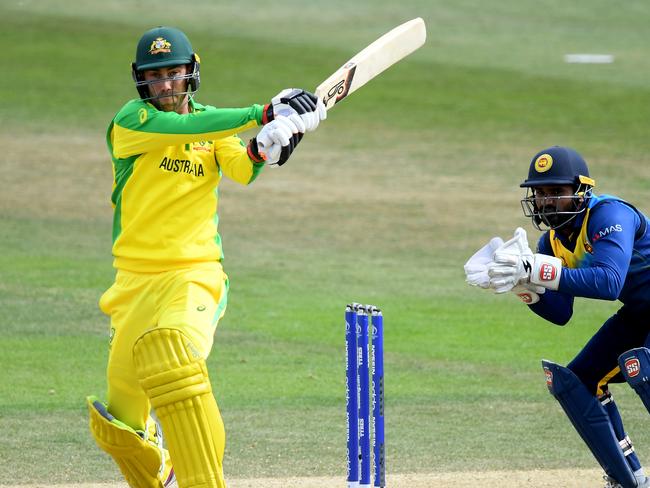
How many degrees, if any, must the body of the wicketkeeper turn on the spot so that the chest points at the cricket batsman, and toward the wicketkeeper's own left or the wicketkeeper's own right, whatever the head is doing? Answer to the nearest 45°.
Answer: approximately 45° to the wicketkeeper's own right
